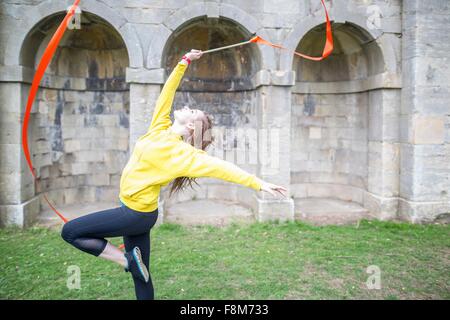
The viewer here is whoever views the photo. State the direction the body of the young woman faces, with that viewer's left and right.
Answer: facing to the left of the viewer

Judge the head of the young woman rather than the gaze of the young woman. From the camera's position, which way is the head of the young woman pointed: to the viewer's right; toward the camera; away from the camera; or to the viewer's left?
to the viewer's left
